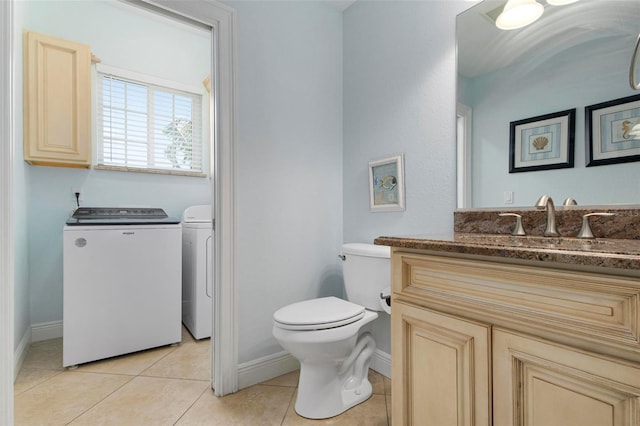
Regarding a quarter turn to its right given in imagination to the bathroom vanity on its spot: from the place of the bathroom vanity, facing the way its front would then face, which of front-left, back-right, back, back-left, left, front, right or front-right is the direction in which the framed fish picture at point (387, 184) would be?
front

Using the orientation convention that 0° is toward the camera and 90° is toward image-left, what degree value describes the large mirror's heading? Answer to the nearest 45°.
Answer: approximately 45°

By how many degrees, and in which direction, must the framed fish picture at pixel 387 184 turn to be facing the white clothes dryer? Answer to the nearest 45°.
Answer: approximately 45° to its right

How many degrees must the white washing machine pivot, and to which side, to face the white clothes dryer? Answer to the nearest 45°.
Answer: approximately 45° to its left

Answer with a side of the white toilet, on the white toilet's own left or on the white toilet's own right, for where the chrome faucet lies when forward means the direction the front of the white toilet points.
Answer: on the white toilet's own left
